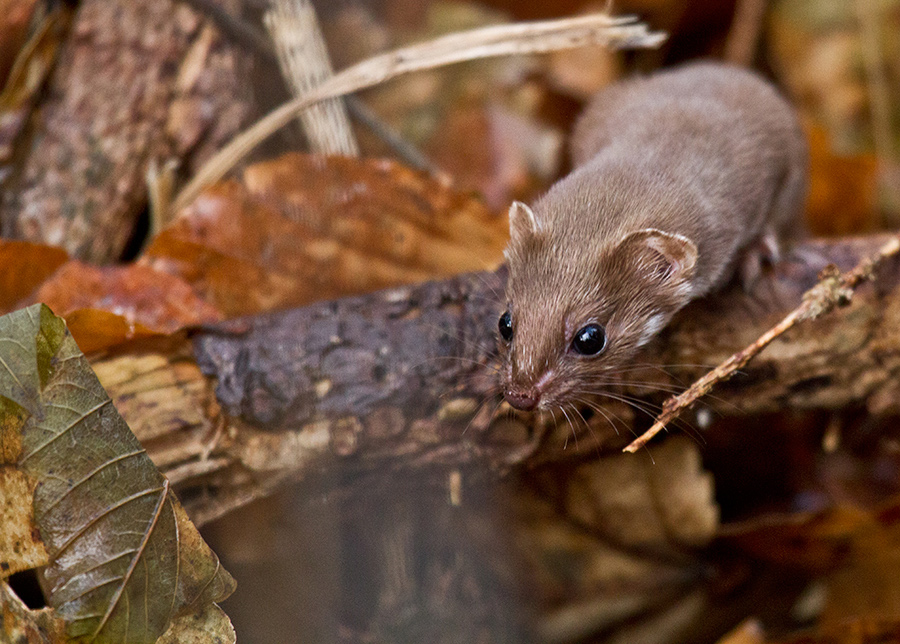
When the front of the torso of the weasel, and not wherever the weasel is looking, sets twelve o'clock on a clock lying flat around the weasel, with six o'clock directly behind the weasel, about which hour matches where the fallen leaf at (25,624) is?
The fallen leaf is roughly at 12 o'clock from the weasel.

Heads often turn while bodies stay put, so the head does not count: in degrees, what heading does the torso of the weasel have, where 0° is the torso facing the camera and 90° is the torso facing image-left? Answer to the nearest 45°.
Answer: approximately 45°

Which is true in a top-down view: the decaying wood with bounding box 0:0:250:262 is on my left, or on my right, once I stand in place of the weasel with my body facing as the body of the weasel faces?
on my right

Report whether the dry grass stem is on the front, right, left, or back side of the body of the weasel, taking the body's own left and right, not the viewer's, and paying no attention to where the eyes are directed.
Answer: right

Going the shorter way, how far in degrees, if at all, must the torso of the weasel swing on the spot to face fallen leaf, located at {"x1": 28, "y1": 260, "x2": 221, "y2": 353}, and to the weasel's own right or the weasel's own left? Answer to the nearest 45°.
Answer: approximately 45° to the weasel's own right
